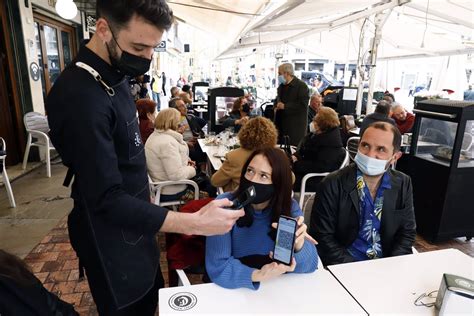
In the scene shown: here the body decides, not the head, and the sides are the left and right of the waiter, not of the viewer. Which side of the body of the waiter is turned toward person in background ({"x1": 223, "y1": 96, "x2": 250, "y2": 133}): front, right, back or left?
left

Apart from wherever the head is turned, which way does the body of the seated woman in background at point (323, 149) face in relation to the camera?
to the viewer's left

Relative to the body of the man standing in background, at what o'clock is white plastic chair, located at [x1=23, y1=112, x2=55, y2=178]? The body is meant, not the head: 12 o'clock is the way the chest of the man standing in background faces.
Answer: The white plastic chair is roughly at 1 o'clock from the man standing in background.

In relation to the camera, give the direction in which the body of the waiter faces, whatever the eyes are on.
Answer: to the viewer's right

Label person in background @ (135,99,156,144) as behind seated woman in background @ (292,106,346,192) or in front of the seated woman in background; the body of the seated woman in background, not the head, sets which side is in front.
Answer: in front

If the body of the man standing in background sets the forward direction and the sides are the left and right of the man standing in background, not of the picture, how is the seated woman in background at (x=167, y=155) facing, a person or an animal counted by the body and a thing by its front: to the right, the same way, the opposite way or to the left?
the opposite way

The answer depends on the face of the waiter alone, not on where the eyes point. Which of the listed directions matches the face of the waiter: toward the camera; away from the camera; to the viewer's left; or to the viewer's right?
to the viewer's right

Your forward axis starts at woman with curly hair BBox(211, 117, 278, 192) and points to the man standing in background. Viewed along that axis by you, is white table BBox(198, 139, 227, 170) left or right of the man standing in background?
left

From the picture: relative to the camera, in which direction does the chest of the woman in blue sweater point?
toward the camera

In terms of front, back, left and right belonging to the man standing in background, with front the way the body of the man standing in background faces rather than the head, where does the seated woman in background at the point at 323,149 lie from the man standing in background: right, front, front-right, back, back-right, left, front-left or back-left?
front-left

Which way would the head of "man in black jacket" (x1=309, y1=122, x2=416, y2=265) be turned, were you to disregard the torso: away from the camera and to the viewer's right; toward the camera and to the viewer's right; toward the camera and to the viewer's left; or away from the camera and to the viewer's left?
toward the camera and to the viewer's left

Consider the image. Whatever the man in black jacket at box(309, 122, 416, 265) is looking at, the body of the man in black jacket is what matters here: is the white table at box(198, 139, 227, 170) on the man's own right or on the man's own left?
on the man's own right

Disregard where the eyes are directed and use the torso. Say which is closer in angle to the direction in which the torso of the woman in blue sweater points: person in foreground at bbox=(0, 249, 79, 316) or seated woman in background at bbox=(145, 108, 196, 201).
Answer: the person in foreground

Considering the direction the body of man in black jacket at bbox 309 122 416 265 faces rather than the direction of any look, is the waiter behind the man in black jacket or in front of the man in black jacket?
in front

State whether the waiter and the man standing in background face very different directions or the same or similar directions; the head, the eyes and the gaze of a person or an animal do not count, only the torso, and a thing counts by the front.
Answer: very different directions

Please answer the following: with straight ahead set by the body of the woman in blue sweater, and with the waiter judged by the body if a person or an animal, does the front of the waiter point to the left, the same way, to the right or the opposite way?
to the left

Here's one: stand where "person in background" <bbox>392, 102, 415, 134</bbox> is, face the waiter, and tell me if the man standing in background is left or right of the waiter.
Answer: right

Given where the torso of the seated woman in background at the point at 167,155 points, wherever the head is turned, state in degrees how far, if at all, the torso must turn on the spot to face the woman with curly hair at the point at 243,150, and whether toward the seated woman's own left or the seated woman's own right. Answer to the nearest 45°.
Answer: approximately 90° to the seated woman's own right

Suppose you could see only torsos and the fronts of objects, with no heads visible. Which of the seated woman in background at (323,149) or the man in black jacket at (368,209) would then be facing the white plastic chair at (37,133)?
the seated woman in background
